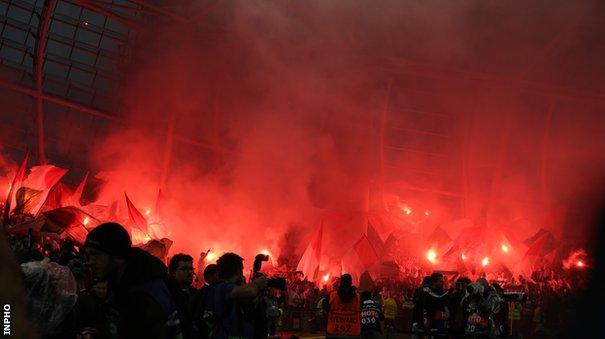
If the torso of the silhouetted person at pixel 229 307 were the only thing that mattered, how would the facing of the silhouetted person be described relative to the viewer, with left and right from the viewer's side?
facing away from the viewer and to the right of the viewer

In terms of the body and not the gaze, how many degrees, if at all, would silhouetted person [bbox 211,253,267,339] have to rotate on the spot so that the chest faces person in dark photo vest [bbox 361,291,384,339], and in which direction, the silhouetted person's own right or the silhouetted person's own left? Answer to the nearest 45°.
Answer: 0° — they already face them

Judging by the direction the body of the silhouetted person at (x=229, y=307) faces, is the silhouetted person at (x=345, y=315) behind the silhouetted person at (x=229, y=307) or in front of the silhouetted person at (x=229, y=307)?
in front

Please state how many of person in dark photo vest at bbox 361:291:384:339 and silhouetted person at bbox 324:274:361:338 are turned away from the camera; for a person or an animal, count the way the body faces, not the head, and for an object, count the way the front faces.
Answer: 2

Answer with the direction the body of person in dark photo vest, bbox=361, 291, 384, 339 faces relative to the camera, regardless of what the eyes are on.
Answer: away from the camera

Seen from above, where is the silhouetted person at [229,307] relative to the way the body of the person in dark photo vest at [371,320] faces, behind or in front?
behind

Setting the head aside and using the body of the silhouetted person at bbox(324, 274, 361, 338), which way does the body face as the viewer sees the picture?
away from the camera
